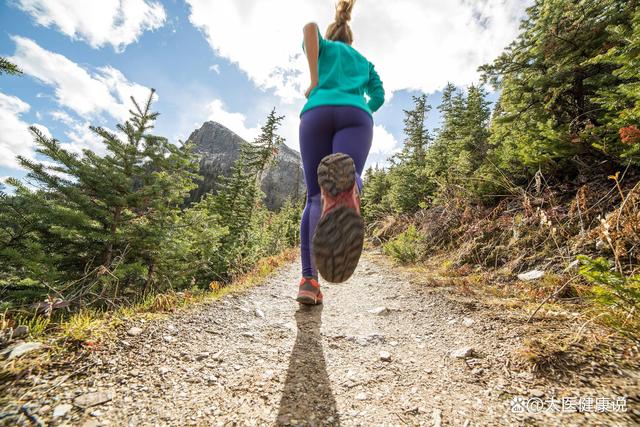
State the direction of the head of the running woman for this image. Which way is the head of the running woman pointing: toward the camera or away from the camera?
away from the camera

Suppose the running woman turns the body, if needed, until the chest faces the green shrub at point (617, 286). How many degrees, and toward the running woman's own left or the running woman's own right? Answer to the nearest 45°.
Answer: approximately 90° to the running woman's own right

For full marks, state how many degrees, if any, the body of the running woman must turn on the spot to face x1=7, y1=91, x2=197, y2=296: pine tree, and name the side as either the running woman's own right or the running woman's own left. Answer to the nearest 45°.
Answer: approximately 45° to the running woman's own left

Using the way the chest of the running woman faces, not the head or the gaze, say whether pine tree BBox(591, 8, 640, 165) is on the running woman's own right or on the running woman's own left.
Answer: on the running woman's own right

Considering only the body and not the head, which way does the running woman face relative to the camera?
away from the camera
